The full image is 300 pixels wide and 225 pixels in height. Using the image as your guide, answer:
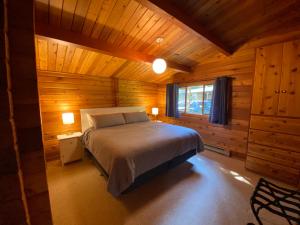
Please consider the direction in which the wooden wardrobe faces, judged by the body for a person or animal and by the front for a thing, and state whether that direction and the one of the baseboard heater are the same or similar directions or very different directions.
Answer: same or similar directions

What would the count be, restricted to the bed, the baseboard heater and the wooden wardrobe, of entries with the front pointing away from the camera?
0

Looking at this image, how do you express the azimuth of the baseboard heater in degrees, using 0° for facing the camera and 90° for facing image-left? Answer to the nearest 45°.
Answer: approximately 45°

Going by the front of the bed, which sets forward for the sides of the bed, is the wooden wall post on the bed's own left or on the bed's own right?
on the bed's own right

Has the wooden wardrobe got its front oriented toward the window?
no

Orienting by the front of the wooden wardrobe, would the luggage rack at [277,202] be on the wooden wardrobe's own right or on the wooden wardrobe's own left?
on the wooden wardrobe's own left

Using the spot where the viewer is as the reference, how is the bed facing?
facing the viewer and to the right of the viewer

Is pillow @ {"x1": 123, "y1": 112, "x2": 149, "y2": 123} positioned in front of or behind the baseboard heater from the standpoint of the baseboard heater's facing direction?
in front

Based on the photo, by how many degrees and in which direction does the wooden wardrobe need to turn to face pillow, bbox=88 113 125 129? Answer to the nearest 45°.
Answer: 0° — it already faces it

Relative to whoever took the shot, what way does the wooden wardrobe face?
facing the viewer and to the left of the viewer

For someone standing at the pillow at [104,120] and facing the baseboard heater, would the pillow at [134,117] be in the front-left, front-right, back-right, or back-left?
front-left

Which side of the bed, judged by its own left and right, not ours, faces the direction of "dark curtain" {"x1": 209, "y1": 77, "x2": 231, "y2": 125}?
left

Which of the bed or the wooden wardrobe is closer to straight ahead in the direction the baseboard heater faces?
the bed

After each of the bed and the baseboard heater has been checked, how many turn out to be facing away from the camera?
0

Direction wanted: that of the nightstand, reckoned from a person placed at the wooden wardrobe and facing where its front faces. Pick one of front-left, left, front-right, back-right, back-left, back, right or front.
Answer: front

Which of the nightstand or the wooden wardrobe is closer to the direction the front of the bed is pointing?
the wooden wardrobe

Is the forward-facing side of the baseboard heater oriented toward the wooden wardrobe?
no

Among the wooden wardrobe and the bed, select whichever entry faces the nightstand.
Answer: the wooden wardrobe

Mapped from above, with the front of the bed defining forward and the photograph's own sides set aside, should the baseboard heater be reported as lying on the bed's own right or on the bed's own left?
on the bed's own left

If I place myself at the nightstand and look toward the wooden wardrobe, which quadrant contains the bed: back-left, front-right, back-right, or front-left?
front-right
